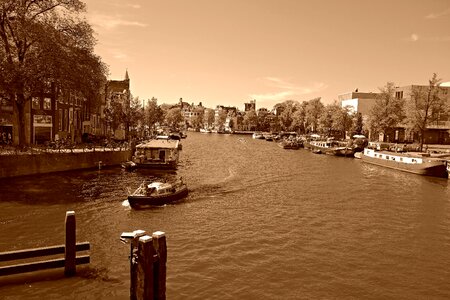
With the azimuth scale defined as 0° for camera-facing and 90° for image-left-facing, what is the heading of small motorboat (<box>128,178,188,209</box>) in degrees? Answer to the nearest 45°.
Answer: approximately 45°

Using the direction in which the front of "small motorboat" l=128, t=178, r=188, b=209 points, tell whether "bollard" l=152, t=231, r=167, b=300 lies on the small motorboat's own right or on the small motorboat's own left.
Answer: on the small motorboat's own left

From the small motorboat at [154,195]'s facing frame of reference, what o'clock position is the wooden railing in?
The wooden railing is roughly at 11 o'clock from the small motorboat.

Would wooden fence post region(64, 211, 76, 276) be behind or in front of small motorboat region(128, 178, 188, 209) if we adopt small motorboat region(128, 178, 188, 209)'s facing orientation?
in front

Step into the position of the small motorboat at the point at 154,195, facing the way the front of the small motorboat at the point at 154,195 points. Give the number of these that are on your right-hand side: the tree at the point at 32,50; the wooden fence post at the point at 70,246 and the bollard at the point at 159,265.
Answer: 1

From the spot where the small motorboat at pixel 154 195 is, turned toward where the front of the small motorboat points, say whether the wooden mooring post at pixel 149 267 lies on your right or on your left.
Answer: on your left

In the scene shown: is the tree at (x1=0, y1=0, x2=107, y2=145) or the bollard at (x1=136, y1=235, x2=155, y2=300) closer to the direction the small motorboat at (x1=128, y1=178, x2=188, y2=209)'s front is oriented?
the bollard

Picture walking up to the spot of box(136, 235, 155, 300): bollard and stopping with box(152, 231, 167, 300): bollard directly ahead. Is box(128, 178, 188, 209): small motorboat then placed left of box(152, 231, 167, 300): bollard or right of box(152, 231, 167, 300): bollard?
left

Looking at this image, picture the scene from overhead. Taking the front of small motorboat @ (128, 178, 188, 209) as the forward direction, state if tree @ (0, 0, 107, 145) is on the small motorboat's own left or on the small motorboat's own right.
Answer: on the small motorboat's own right

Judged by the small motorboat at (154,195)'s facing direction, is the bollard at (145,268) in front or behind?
in front

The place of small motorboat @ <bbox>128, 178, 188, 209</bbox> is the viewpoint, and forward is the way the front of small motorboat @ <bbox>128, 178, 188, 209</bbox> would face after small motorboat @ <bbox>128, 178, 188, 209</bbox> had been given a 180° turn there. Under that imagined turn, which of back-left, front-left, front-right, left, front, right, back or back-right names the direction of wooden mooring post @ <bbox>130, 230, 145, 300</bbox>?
back-right
